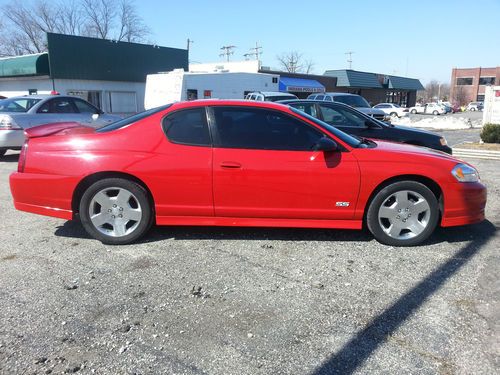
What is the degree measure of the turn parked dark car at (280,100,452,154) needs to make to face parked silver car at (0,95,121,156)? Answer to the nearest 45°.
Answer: approximately 180°

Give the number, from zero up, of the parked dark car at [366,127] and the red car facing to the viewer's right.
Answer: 2

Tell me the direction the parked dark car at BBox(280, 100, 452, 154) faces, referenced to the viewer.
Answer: facing to the right of the viewer

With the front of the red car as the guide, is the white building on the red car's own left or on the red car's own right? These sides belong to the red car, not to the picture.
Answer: on the red car's own left

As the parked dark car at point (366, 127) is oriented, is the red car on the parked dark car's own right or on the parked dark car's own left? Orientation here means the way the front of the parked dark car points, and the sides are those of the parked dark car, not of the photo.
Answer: on the parked dark car's own right

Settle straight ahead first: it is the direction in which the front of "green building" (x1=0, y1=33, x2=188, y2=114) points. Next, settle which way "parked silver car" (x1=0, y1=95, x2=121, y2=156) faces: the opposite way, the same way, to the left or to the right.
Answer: to the left

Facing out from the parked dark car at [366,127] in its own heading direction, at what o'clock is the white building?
The white building is roughly at 8 o'clock from the parked dark car.

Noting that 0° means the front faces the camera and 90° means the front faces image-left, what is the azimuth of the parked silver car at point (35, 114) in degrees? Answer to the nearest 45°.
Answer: approximately 225°

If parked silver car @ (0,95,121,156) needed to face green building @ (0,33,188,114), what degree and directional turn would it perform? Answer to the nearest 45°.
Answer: approximately 45° to its left

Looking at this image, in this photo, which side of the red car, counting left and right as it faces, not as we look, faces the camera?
right
